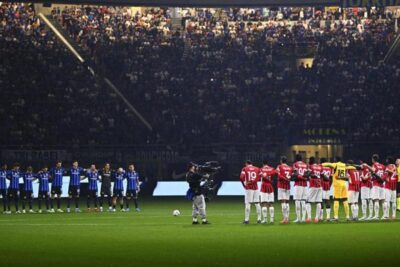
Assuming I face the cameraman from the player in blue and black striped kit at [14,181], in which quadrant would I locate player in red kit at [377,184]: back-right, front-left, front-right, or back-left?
front-left

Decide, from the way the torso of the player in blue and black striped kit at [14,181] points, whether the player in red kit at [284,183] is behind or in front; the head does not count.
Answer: in front
